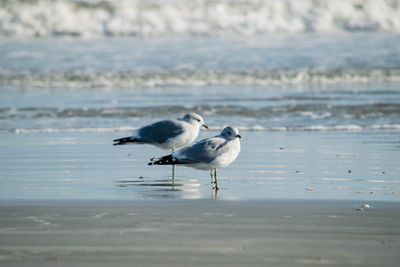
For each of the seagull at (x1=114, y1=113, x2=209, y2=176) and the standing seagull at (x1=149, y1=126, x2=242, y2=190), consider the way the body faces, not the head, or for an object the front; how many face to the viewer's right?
2

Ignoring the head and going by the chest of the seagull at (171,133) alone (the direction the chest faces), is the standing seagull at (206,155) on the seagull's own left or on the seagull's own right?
on the seagull's own right

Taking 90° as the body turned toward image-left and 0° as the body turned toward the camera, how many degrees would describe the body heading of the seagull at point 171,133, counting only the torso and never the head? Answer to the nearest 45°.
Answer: approximately 270°

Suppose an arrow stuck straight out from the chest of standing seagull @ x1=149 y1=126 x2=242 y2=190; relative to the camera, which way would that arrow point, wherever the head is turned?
to the viewer's right

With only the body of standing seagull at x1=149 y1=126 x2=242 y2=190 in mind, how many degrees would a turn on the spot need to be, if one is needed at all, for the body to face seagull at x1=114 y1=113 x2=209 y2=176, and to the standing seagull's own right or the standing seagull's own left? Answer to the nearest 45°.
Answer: approximately 90° to the standing seagull's own left
